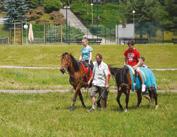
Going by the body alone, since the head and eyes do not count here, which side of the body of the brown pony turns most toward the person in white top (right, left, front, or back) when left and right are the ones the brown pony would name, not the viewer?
left

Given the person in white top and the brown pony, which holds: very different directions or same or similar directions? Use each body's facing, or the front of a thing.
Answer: same or similar directions

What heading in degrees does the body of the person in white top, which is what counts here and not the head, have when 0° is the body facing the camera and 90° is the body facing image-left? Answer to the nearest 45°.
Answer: approximately 45°

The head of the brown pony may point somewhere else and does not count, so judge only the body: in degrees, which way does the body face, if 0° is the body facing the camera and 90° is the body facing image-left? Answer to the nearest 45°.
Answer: approximately 45°

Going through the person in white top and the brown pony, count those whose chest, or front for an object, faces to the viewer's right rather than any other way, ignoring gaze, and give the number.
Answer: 0
